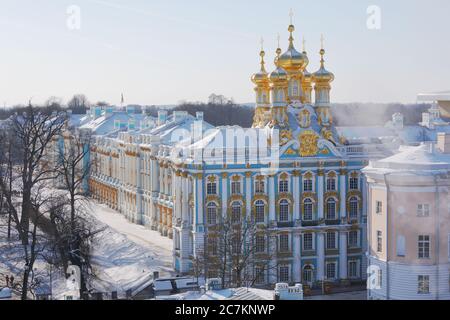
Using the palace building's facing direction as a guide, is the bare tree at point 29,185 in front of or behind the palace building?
in front
